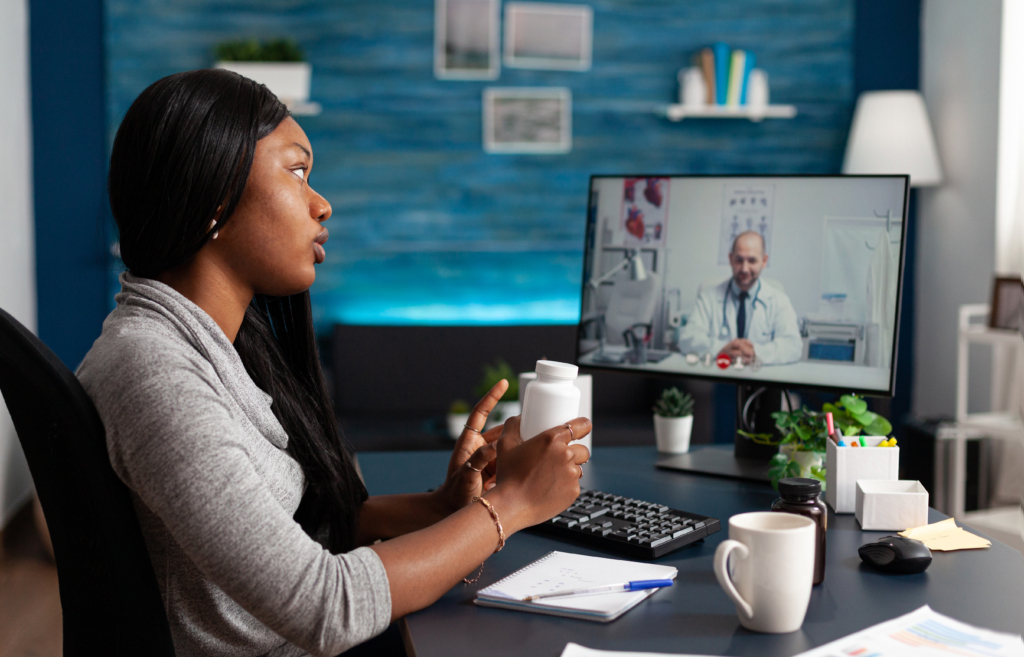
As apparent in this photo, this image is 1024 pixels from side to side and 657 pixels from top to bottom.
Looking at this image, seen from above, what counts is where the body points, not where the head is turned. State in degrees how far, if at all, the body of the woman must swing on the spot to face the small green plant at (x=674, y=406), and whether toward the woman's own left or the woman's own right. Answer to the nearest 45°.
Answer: approximately 45° to the woman's own left

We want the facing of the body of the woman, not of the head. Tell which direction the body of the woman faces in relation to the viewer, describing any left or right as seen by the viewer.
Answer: facing to the right of the viewer

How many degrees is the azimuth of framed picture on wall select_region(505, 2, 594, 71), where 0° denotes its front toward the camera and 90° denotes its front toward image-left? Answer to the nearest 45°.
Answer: approximately 0°

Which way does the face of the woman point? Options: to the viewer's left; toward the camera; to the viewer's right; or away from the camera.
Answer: to the viewer's right

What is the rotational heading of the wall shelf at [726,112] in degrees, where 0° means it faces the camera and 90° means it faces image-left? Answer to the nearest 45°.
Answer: approximately 0°

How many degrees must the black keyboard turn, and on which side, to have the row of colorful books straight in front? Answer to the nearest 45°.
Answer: approximately 135° to its right

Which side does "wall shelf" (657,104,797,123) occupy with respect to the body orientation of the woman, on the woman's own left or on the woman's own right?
on the woman's own left

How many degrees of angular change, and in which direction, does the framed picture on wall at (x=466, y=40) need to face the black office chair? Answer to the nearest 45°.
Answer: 0° — it already faces it

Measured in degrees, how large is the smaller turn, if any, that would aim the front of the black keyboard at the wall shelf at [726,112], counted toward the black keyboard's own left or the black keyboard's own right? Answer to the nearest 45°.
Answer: approximately 135° to the black keyboard's own right

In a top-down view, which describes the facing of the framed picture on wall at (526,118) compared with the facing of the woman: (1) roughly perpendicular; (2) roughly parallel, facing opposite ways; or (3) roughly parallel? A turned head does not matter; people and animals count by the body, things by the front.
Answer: roughly perpendicular
